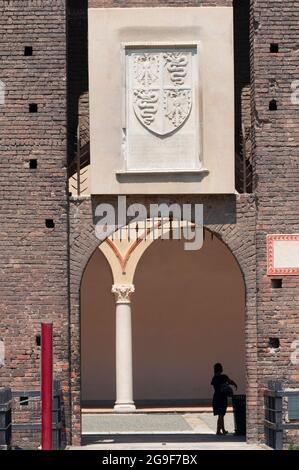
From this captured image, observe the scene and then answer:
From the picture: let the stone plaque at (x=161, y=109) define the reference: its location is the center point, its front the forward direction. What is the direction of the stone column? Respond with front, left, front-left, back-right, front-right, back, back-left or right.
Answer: back

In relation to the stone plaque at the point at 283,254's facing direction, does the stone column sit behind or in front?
behind

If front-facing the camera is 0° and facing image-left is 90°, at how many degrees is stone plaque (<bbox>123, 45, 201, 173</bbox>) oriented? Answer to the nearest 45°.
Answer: approximately 0°

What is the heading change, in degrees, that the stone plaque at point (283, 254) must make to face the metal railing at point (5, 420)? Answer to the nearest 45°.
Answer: approximately 45° to its right

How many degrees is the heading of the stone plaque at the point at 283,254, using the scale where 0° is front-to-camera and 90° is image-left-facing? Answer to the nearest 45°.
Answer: approximately 0°
